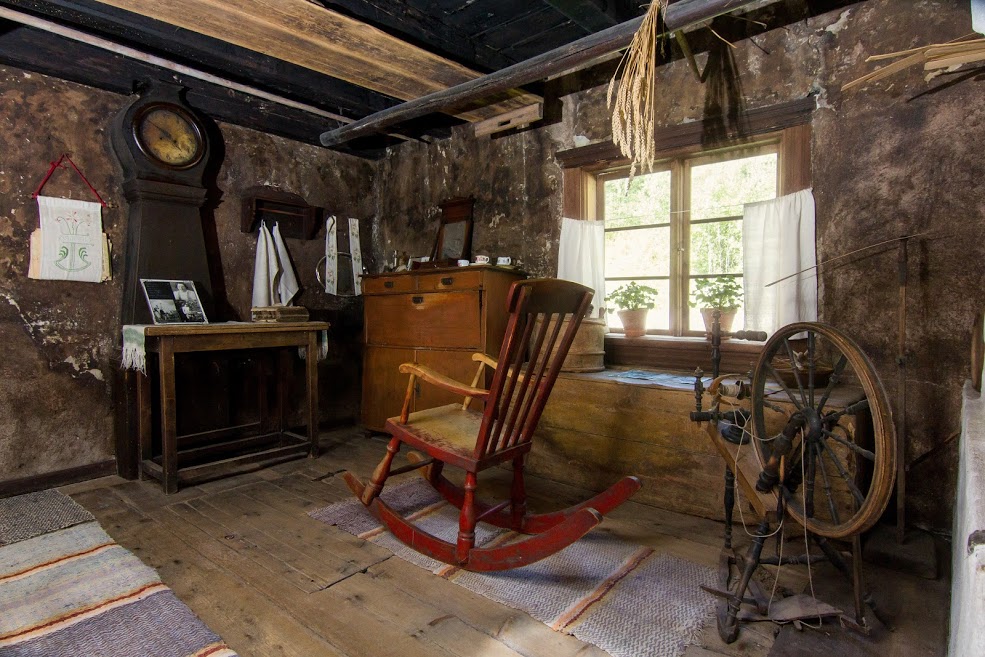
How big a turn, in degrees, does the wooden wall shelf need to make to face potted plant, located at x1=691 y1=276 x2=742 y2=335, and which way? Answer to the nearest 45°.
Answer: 0° — it already faces it

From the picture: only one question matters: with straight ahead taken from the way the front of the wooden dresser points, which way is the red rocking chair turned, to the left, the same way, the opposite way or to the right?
to the right

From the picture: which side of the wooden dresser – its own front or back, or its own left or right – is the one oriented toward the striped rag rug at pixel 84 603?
front

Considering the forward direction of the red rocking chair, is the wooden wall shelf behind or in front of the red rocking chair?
in front

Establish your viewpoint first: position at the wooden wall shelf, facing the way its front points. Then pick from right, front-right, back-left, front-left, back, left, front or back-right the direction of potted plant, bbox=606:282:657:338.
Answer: front

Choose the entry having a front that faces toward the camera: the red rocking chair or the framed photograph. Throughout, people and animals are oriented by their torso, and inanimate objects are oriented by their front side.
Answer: the framed photograph

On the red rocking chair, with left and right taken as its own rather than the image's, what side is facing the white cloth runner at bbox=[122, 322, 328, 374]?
front

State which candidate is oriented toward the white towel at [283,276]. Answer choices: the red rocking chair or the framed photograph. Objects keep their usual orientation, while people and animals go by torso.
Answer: the red rocking chair

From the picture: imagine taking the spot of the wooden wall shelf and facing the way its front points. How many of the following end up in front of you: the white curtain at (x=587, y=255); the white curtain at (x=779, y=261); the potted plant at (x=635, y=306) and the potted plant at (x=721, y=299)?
4

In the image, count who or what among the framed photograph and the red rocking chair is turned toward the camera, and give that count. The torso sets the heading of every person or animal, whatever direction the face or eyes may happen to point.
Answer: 1

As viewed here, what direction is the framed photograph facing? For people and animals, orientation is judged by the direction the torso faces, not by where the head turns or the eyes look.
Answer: toward the camera

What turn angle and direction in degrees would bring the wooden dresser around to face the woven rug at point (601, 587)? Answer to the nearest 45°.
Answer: approximately 45° to its left

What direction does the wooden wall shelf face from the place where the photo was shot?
facing the viewer and to the right of the viewer

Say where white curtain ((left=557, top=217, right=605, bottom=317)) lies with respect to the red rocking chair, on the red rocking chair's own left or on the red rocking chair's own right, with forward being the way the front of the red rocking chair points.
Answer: on the red rocking chair's own right

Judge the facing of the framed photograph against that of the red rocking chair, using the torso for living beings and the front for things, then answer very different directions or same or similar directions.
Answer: very different directions

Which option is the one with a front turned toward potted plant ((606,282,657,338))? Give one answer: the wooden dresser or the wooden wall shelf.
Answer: the wooden wall shelf

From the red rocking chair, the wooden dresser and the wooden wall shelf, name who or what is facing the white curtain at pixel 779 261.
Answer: the wooden wall shelf

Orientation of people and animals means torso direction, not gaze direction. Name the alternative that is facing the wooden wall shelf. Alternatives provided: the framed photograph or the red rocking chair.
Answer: the red rocking chair

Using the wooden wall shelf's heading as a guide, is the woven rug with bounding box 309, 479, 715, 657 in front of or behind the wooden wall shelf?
in front

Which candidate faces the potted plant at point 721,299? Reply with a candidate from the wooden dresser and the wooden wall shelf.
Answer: the wooden wall shelf
